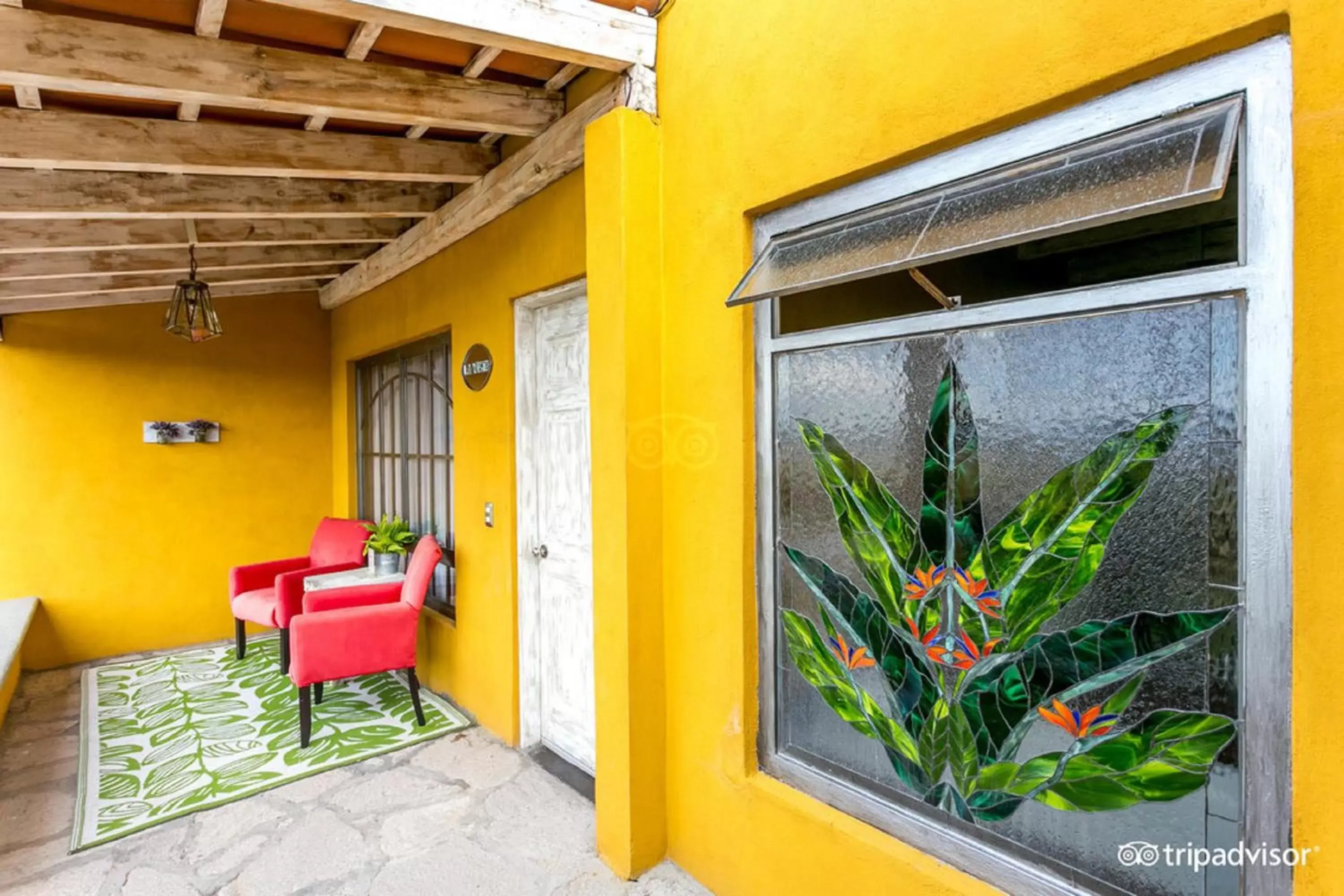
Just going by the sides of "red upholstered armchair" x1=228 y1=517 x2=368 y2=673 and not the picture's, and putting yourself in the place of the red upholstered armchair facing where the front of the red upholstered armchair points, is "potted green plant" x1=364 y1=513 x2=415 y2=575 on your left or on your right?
on your left

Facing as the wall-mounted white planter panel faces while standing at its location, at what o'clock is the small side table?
The small side table is roughly at 11 o'clock from the wall-mounted white planter panel.

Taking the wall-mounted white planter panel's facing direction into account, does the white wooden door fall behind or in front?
in front

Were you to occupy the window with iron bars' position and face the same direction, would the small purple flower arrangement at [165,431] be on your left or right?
on your right

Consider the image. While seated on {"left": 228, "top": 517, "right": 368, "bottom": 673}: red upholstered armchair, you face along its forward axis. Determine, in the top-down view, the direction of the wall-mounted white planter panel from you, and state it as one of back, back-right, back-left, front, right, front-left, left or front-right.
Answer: right

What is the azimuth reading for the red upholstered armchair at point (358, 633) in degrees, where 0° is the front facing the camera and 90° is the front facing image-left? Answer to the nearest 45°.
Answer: approximately 90°

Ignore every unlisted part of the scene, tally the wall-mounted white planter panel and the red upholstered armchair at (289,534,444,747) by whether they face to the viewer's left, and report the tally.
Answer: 1

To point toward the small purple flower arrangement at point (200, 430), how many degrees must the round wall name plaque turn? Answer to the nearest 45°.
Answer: approximately 90° to its right

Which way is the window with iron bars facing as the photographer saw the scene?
facing the viewer and to the left of the viewer

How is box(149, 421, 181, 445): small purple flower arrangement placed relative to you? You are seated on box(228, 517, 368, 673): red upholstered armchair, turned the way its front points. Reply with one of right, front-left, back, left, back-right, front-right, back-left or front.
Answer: right

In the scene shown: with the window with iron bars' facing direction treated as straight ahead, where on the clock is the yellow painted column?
The yellow painted column is roughly at 10 o'clock from the window with iron bars.

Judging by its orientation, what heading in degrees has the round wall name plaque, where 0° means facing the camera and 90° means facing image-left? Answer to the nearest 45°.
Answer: approximately 45°

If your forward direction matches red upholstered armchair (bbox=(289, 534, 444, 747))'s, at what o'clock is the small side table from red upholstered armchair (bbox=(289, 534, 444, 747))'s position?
The small side table is roughly at 3 o'clock from the red upholstered armchair.

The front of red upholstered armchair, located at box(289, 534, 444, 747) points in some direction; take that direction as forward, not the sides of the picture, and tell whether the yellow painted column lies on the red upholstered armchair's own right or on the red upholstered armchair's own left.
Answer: on the red upholstered armchair's own left
